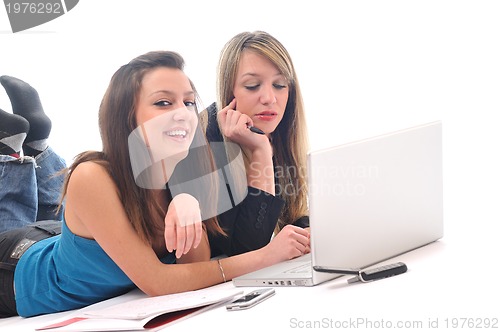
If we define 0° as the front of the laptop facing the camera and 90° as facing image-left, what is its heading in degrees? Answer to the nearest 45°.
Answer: approximately 135°

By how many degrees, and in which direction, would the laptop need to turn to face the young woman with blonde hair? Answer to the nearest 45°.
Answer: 0° — it already faces them
